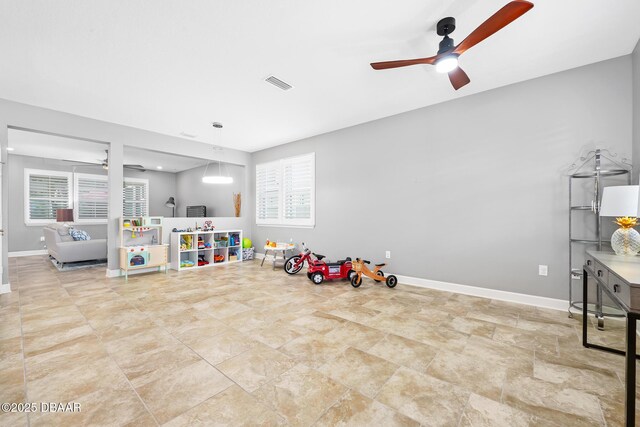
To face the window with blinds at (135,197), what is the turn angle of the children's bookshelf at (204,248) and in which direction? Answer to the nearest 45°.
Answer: approximately 180°

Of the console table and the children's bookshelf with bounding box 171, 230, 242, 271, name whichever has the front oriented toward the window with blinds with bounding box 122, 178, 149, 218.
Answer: the console table

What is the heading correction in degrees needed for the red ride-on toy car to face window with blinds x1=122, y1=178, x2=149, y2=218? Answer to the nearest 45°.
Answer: approximately 90° to its right

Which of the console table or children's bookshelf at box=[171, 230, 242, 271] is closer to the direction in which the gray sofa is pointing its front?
the children's bookshelf

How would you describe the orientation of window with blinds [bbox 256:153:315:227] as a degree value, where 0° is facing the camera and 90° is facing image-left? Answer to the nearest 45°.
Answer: approximately 45°

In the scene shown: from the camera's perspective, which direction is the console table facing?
to the viewer's left

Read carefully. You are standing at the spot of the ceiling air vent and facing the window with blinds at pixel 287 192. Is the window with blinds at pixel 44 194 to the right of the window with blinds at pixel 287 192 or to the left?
left

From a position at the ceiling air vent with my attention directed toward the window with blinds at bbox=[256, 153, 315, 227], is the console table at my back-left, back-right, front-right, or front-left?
back-right

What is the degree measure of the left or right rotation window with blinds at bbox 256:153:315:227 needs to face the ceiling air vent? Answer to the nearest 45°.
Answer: approximately 45° to its left

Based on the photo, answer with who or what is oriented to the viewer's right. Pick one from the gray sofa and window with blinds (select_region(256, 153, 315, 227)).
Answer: the gray sofa

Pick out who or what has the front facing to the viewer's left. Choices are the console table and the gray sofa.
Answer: the console table
